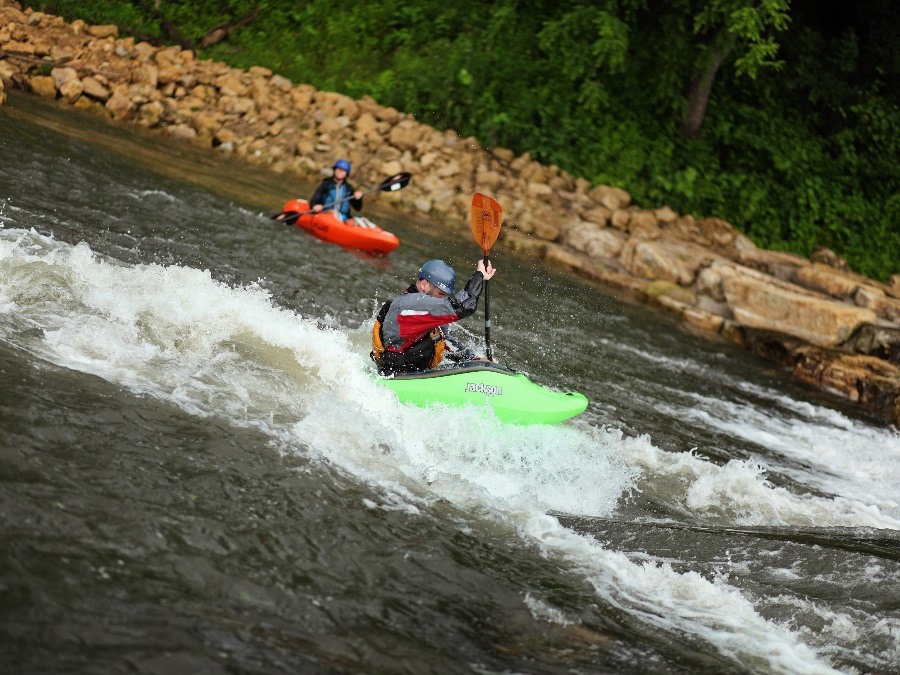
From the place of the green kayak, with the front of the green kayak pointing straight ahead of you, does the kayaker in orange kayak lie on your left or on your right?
on your left

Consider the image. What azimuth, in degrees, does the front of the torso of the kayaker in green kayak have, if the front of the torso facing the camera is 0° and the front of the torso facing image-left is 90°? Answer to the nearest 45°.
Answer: approximately 270°

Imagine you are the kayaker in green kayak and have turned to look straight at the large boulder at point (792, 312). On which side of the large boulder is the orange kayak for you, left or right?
left

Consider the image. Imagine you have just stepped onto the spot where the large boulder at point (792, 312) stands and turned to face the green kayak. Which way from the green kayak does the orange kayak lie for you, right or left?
right

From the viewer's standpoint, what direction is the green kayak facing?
to the viewer's right

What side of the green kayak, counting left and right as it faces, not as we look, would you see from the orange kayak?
left
